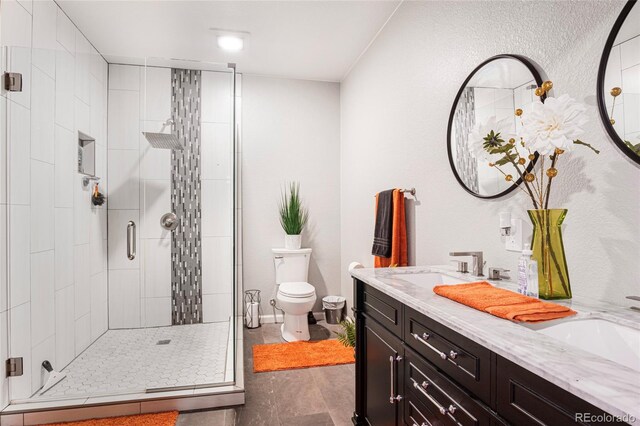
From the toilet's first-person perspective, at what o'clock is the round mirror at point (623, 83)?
The round mirror is roughly at 11 o'clock from the toilet.

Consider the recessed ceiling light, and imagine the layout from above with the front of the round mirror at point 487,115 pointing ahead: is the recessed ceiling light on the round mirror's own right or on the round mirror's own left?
on the round mirror's own right

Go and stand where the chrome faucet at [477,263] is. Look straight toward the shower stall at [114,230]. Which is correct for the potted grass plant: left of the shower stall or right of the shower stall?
right

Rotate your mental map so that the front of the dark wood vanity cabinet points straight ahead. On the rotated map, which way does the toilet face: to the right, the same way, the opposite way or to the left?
to the left

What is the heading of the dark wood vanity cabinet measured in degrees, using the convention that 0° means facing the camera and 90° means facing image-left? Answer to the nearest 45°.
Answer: approximately 45°

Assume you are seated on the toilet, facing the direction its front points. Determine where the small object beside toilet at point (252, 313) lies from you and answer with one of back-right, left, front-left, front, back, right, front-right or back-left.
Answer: back-right

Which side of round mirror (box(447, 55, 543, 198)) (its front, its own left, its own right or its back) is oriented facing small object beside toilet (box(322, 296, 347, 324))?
right
